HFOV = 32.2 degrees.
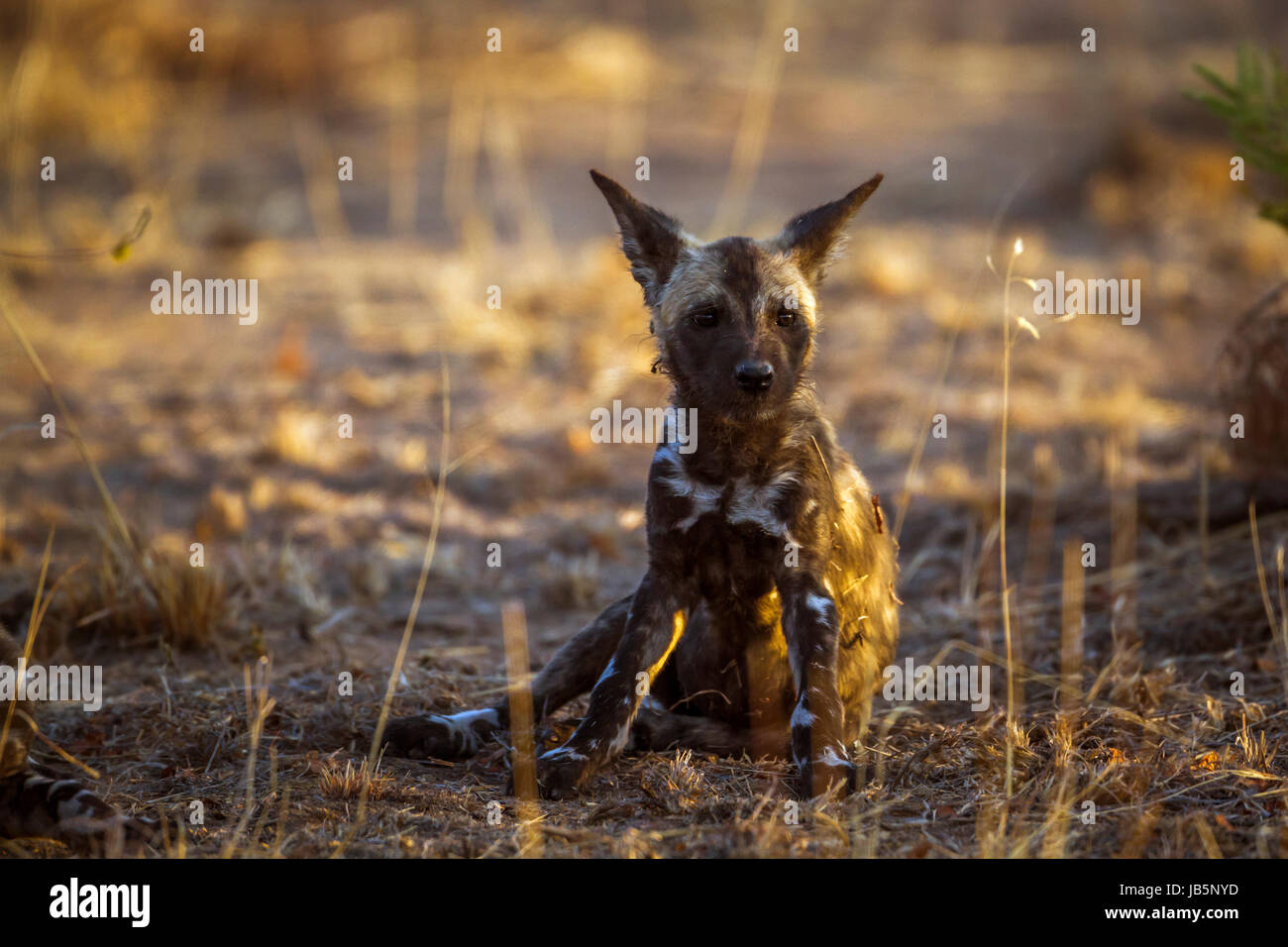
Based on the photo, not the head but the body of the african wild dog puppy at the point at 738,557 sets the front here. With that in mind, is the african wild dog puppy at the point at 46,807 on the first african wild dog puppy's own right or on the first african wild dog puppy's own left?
on the first african wild dog puppy's own right

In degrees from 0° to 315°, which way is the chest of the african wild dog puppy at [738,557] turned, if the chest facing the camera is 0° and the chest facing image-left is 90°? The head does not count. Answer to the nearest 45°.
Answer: approximately 0°
